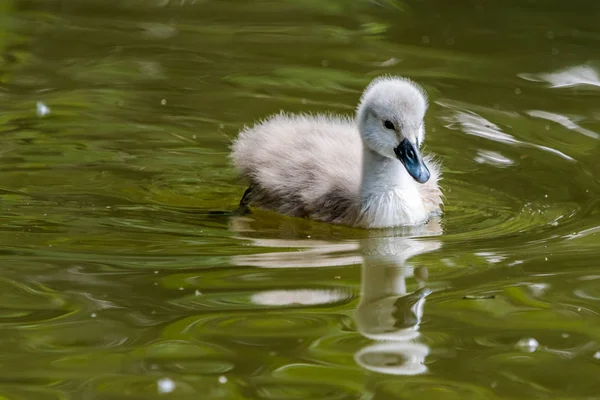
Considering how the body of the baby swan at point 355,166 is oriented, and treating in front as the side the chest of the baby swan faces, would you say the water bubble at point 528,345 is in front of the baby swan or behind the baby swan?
in front

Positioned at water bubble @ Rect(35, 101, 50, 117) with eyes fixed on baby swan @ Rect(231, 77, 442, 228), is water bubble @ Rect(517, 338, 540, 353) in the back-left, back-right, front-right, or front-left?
front-right

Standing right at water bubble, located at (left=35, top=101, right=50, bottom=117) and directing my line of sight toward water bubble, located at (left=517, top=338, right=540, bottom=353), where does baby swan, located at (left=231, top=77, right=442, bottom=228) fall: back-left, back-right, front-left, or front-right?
front-left

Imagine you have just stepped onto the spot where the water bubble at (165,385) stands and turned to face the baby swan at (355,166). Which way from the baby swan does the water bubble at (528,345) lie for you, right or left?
right

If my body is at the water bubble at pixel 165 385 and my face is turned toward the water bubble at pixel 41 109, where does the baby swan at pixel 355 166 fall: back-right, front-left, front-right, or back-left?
front-right

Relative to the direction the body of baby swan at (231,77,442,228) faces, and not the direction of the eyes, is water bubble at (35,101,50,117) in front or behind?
behind

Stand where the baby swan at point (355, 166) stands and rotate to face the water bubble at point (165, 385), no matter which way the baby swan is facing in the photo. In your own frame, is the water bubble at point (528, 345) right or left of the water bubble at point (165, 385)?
left

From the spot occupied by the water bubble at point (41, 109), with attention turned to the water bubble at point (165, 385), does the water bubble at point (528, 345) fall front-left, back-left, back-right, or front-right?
front-left

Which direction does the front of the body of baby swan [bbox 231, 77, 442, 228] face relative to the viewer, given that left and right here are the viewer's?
facing the viewer and to the right of the viewer
